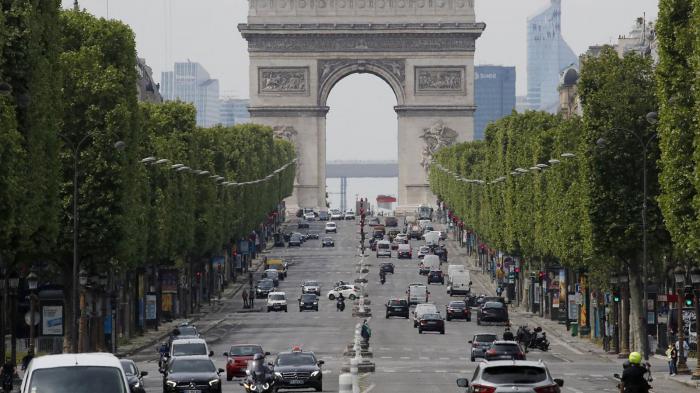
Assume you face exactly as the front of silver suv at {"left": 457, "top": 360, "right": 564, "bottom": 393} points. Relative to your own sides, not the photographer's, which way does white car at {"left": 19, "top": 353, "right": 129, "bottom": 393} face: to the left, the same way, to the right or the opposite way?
the opposite way

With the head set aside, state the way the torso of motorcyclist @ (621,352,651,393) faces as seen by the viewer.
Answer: away from the camera

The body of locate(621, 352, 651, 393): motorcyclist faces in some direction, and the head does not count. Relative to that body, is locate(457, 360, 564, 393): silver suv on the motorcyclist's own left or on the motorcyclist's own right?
on the motorcyclist's own left

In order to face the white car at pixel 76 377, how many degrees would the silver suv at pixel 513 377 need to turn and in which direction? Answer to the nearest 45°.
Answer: approximately 90° to its left

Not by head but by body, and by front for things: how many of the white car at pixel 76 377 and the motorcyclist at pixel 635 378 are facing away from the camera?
1

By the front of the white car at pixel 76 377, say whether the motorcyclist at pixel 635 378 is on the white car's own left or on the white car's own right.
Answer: on the white car's own left

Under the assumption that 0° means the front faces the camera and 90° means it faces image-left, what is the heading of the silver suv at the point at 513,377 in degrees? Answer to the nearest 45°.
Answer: approximately 180°

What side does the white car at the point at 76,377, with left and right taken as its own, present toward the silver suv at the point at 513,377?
left

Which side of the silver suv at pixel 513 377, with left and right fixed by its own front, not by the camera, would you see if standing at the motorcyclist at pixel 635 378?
right
